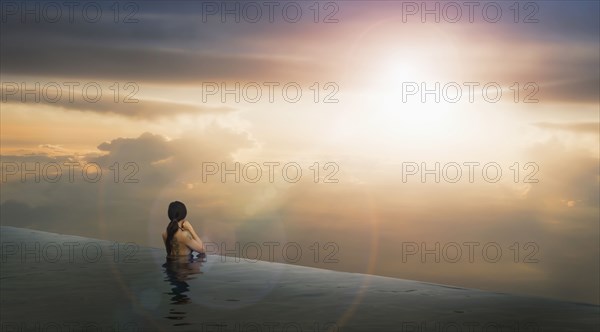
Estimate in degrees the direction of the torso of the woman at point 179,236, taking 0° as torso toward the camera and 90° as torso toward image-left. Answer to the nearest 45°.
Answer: approximately 225°
